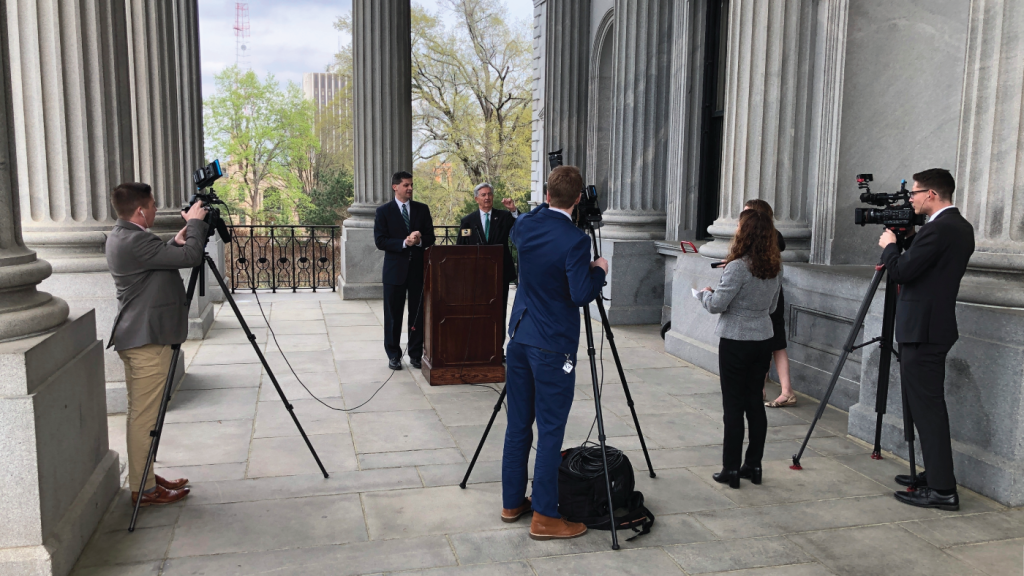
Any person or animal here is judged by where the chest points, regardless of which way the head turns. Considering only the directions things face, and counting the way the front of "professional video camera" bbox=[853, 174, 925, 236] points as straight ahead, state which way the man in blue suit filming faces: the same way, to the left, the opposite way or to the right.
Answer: to the right

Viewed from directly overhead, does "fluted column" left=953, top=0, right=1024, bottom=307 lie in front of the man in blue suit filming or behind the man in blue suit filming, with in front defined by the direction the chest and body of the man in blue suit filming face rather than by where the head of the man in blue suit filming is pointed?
in front

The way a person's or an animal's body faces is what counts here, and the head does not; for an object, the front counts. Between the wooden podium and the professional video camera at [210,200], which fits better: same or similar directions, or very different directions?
very different directions

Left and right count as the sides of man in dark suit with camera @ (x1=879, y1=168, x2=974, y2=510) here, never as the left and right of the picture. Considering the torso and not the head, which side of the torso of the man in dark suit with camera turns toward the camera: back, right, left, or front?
left

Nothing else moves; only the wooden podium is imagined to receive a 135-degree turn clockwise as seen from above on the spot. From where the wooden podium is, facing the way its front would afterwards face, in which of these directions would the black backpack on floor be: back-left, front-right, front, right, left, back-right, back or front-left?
back-left

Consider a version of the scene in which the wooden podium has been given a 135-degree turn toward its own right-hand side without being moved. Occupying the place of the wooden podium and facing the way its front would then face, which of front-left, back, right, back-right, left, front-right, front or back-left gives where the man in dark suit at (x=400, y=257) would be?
front

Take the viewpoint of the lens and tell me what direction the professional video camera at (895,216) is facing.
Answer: facing to the left of the viewer

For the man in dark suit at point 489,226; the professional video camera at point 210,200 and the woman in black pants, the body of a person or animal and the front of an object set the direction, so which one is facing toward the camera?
the man in dark suit

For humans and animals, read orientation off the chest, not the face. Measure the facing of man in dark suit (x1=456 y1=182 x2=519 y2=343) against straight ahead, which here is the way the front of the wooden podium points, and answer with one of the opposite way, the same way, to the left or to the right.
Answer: the same way

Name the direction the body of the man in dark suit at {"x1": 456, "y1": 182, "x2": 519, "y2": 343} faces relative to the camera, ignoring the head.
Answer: toward the camera

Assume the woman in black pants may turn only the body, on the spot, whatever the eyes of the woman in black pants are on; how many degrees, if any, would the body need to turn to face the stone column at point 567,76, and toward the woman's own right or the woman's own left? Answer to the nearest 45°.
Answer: approximately 45° to the woman's own right

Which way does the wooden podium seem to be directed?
toward the camera

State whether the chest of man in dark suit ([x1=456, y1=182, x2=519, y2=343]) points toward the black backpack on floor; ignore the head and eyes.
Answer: yes

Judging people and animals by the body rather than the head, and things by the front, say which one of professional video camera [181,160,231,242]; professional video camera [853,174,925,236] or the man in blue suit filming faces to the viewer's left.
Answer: professional video camera [853,174,925,236]

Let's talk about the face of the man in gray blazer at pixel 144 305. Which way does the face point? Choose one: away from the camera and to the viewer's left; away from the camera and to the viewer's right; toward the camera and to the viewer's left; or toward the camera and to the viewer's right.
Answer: away from the camera and to the viewer's right

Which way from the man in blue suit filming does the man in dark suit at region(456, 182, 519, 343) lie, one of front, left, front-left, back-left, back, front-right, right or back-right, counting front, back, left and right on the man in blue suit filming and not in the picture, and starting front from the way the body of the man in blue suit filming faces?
front-left
